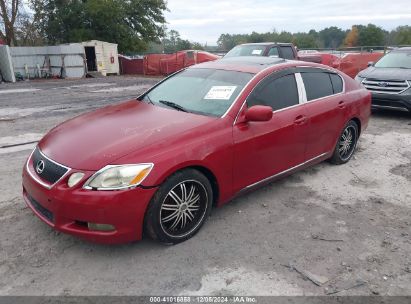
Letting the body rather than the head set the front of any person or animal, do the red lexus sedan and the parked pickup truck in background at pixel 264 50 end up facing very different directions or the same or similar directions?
same or similar directions

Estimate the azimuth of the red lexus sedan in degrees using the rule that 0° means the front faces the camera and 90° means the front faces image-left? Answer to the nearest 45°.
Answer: approximately 45°

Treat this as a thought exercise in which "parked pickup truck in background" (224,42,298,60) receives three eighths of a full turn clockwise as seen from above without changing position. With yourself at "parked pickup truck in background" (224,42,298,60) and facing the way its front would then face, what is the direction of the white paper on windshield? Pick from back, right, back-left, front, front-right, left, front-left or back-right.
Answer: back

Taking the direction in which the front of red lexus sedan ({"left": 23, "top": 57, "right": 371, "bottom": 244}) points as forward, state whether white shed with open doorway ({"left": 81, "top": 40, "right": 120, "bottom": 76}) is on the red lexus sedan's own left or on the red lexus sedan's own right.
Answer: on the red lexus sedan's own right

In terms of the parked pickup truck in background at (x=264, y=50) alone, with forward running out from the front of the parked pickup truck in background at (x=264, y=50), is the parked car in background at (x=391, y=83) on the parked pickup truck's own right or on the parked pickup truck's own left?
on the parked pickup truck's own left

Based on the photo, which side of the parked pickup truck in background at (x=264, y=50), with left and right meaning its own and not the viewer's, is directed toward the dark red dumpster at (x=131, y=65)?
right

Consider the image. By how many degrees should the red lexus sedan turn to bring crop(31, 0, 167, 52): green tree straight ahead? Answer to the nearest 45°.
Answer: approximately 135° to its right

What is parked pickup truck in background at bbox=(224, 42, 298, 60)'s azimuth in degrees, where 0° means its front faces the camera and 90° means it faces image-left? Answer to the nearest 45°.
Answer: approximately 45°

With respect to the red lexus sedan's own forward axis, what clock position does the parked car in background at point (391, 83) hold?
The parked car in background is roughly at 6 o'clock from the red lexus sedan.

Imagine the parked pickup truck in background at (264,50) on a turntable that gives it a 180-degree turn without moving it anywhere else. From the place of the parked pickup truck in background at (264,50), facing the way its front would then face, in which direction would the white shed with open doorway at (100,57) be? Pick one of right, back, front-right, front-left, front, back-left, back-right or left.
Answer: left

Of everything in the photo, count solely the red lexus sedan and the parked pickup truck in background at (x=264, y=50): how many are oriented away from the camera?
0
